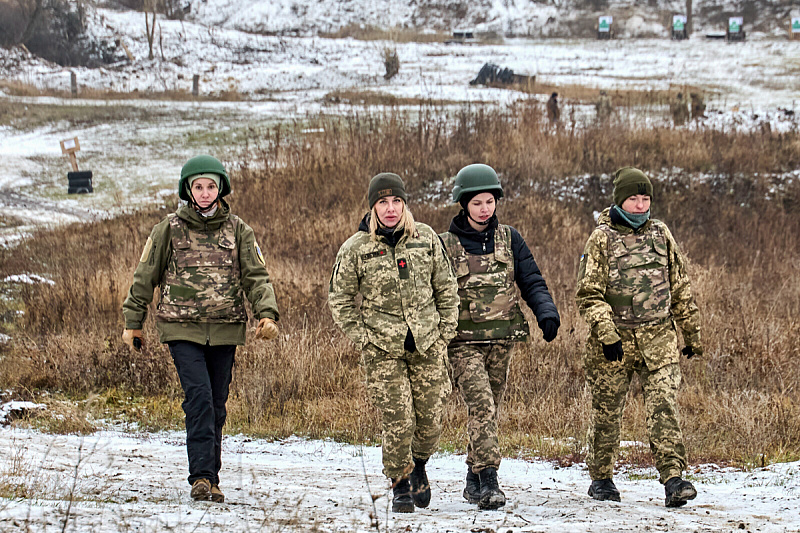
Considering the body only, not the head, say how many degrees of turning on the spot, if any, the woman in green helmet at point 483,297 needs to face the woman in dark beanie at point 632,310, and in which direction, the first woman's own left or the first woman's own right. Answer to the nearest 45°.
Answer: approximately 90° to the first woman's own left

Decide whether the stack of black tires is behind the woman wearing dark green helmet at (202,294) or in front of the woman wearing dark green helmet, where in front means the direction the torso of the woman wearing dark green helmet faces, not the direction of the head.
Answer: behind

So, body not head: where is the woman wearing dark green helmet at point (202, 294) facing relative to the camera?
toward the camera

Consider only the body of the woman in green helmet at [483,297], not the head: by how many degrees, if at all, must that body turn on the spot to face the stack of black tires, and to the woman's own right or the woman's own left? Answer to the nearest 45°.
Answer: approximately 135° to the woman's own right

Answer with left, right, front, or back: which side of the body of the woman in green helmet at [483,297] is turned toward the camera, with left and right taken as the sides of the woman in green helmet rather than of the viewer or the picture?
front

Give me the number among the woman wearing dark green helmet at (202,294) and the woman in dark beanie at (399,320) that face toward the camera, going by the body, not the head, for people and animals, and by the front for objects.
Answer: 2

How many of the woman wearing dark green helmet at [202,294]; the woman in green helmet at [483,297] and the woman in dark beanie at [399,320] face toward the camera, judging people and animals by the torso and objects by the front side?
3
